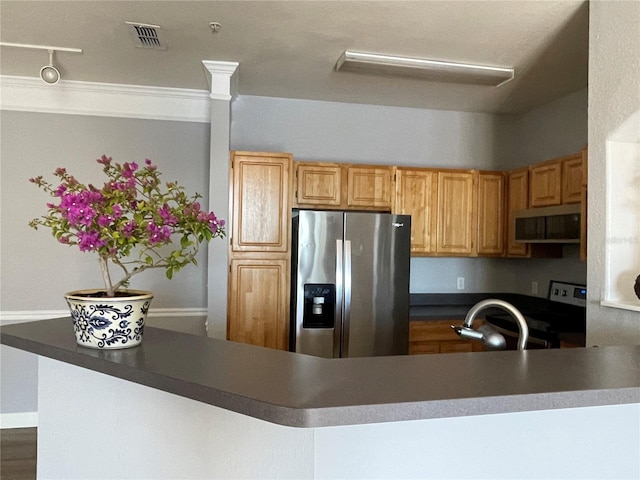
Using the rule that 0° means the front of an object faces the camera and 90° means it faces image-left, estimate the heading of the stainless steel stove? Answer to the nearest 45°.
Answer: approximately 45°

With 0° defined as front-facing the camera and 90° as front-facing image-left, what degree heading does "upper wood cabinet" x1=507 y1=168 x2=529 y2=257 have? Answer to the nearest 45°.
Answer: approximately 45°

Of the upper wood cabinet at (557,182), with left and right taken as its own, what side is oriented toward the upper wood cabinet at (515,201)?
right

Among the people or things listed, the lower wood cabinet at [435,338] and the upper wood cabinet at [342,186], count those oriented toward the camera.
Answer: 2

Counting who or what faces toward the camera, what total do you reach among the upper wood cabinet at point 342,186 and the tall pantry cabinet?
2

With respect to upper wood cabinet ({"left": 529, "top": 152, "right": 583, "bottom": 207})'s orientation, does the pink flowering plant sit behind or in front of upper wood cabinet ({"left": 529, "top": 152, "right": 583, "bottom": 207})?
in front

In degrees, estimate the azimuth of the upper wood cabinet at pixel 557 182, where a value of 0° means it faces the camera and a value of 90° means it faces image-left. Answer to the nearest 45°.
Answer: approximately 45°
